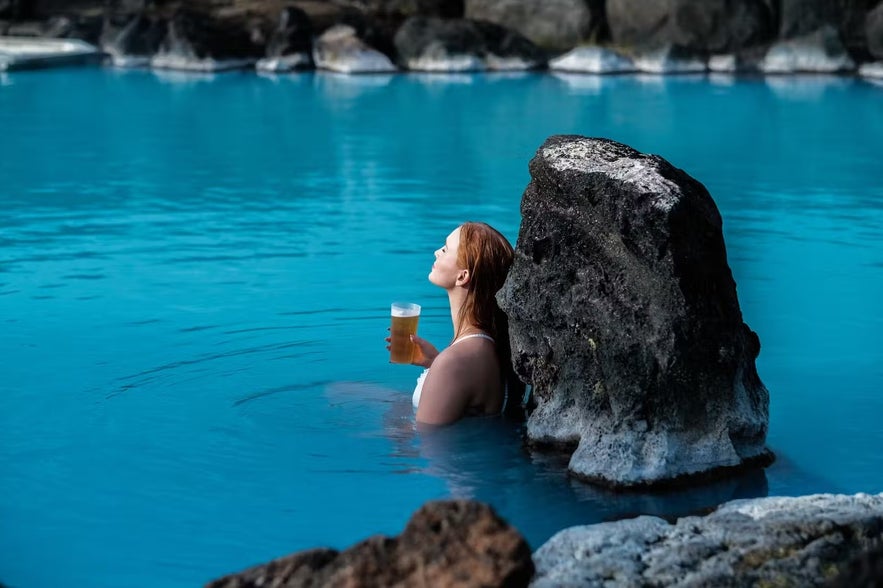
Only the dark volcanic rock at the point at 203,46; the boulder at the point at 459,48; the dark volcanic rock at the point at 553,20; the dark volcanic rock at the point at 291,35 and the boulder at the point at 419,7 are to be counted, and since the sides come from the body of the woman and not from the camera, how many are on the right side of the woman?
5

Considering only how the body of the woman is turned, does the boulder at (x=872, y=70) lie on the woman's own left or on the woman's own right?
on the woman's own right

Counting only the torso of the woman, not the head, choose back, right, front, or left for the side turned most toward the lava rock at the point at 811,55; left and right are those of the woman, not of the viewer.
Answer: right

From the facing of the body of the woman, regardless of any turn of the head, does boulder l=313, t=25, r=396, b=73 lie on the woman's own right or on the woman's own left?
on the woman's own right

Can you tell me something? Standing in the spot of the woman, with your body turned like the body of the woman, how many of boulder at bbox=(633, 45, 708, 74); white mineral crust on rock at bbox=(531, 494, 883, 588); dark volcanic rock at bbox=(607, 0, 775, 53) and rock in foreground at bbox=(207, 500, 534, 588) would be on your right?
2

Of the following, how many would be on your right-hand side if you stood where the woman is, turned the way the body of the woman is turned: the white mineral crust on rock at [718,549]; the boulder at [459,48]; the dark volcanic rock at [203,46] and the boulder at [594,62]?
3

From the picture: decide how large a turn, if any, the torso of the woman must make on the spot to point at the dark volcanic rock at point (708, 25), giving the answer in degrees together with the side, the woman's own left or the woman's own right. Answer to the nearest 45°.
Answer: approximately 90° to the woman's own right

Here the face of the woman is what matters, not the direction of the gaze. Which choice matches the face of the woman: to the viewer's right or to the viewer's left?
to the viewer's left

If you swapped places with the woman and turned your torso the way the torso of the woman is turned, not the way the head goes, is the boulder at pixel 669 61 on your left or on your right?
on your right

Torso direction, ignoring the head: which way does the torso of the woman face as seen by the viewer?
to the viewer's left

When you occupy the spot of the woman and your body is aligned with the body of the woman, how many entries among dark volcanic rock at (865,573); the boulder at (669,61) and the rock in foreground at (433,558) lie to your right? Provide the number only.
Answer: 1

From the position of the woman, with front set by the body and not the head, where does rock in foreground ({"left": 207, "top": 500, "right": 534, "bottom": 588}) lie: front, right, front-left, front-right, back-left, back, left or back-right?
left

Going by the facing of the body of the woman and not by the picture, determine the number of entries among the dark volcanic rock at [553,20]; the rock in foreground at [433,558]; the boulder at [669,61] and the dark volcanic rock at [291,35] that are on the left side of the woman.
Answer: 1

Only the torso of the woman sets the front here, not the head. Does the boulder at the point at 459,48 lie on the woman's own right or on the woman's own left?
on the woman's own right
